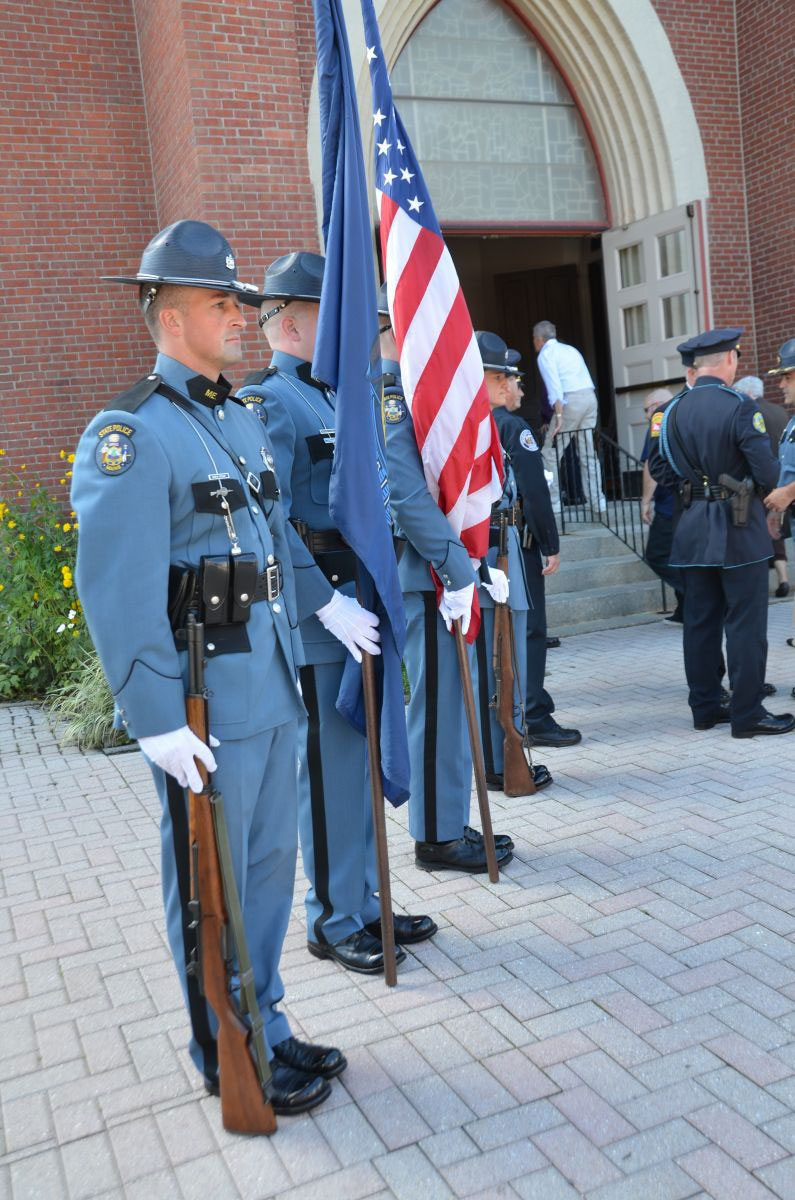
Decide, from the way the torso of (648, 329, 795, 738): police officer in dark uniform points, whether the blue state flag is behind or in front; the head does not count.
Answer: behind

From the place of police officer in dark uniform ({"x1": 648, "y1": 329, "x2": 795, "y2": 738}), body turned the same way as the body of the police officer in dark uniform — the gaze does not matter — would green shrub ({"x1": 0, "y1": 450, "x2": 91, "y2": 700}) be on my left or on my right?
on my left

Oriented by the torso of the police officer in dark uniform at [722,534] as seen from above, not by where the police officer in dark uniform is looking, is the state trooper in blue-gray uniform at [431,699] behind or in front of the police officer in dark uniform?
behind
